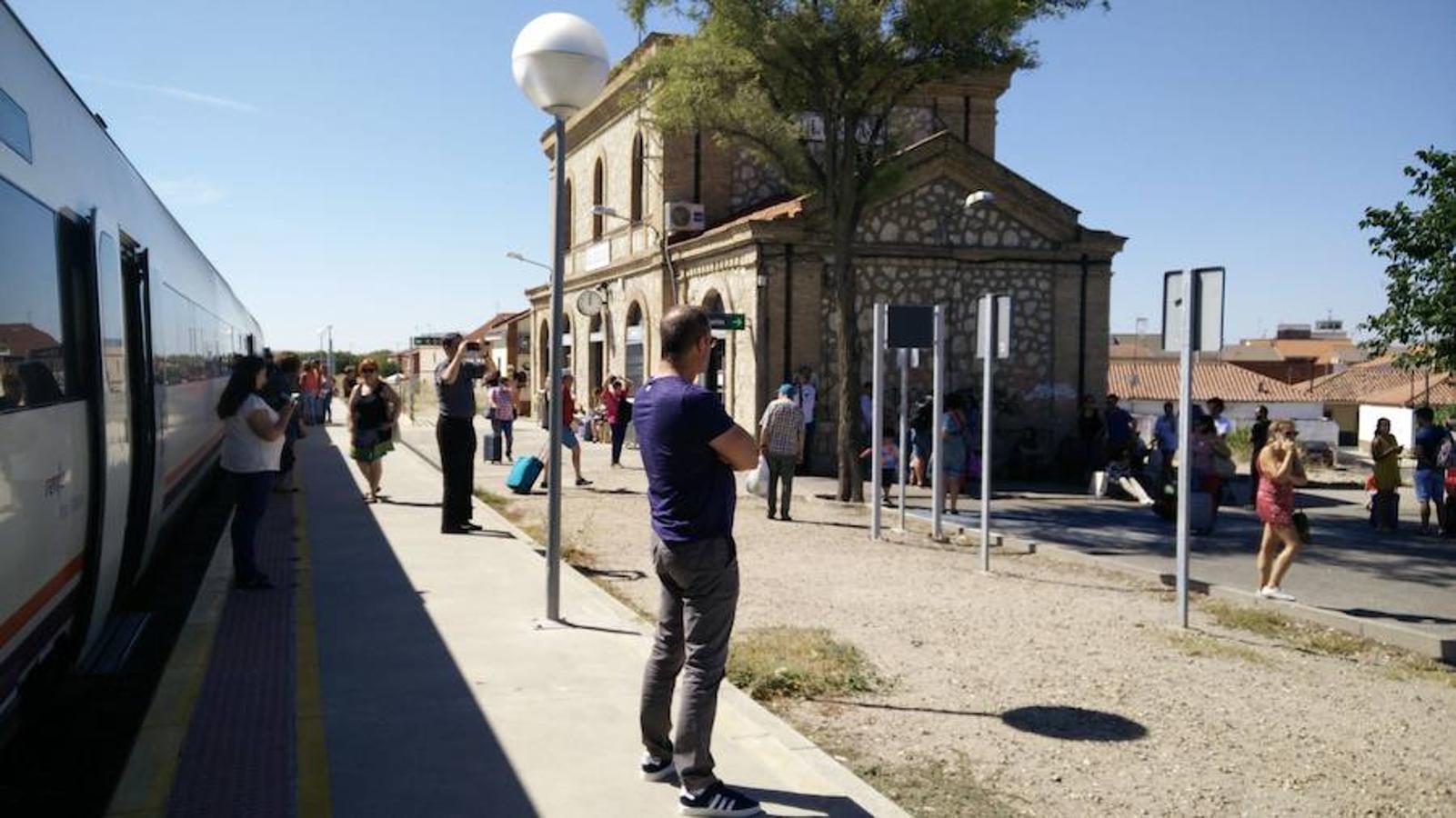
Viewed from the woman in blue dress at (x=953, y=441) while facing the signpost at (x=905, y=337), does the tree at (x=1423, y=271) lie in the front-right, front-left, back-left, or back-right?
back-left

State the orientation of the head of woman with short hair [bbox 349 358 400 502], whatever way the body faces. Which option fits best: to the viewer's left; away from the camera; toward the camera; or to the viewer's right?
toward the camera

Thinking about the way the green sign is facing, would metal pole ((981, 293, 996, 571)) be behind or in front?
in front

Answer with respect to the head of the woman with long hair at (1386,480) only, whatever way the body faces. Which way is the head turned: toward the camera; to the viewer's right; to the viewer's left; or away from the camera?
toward the camera

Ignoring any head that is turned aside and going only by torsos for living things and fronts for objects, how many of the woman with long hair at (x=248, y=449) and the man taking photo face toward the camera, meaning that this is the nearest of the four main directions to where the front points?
0

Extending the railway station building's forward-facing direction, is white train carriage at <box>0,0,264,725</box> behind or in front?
in front

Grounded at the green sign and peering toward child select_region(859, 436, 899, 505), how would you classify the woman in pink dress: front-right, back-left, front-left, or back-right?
front-right

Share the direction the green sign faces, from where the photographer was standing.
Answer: facing the viewer

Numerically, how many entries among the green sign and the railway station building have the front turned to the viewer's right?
0

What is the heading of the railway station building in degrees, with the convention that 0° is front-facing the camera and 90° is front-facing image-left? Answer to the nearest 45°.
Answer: approximately 45°

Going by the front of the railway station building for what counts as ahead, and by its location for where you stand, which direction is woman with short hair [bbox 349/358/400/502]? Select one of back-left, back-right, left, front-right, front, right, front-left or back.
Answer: front

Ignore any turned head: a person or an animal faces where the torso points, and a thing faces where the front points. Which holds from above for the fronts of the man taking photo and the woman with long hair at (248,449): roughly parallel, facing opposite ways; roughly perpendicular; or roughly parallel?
roughly parallel
